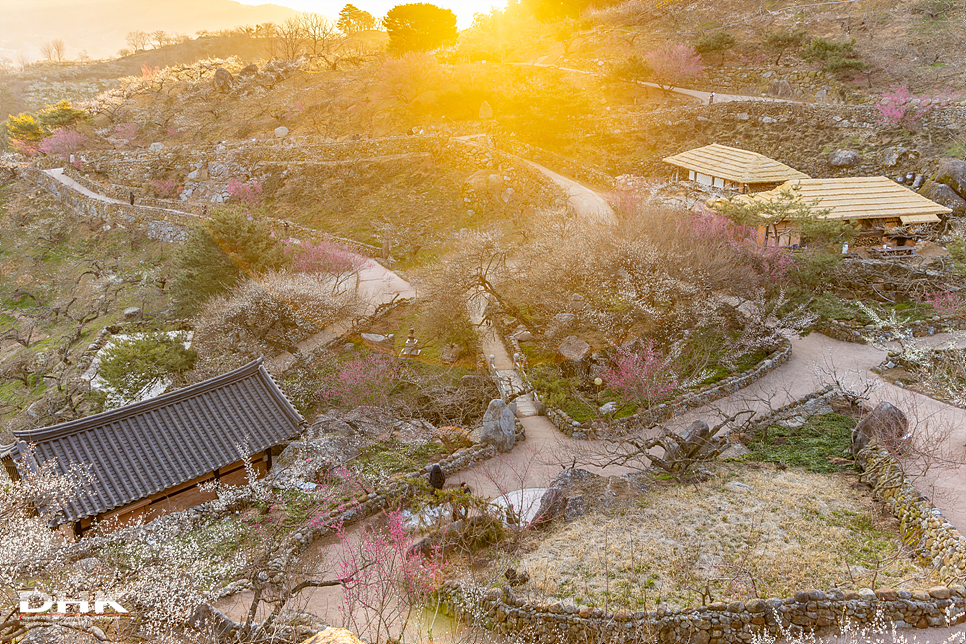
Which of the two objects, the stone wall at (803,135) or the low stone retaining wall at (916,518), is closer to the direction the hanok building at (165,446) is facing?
the low stone retaining wall

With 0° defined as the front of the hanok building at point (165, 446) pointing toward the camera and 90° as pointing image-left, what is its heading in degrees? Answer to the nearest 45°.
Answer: approximately 315°

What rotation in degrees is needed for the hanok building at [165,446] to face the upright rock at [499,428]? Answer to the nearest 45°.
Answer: approximately 45° to its left

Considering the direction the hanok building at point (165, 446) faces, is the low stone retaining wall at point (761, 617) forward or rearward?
forward

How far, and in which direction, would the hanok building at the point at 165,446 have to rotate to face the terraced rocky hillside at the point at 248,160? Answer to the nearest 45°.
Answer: approximately 135° to its left

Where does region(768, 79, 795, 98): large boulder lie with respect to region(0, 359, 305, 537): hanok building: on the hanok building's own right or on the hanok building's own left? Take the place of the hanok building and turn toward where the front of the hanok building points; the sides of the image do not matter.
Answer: on the hanok building's own left

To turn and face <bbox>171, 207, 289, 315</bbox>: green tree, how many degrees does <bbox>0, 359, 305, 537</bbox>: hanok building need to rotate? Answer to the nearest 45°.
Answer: approximately 135° to its left

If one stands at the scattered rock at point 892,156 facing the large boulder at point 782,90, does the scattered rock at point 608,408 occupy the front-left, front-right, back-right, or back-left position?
back-left

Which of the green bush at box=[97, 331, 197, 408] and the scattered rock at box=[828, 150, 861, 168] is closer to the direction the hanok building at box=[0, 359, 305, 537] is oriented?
the scattered rock
